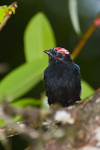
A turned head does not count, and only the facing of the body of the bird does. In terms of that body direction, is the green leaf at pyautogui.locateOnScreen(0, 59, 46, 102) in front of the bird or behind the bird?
behind

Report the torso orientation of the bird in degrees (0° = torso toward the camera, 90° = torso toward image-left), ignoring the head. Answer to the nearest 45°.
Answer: approximately 45°
